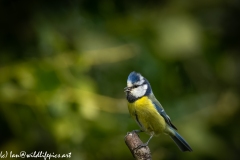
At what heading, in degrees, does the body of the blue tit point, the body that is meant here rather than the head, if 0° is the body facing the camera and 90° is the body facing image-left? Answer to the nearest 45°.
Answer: approximately 45°
